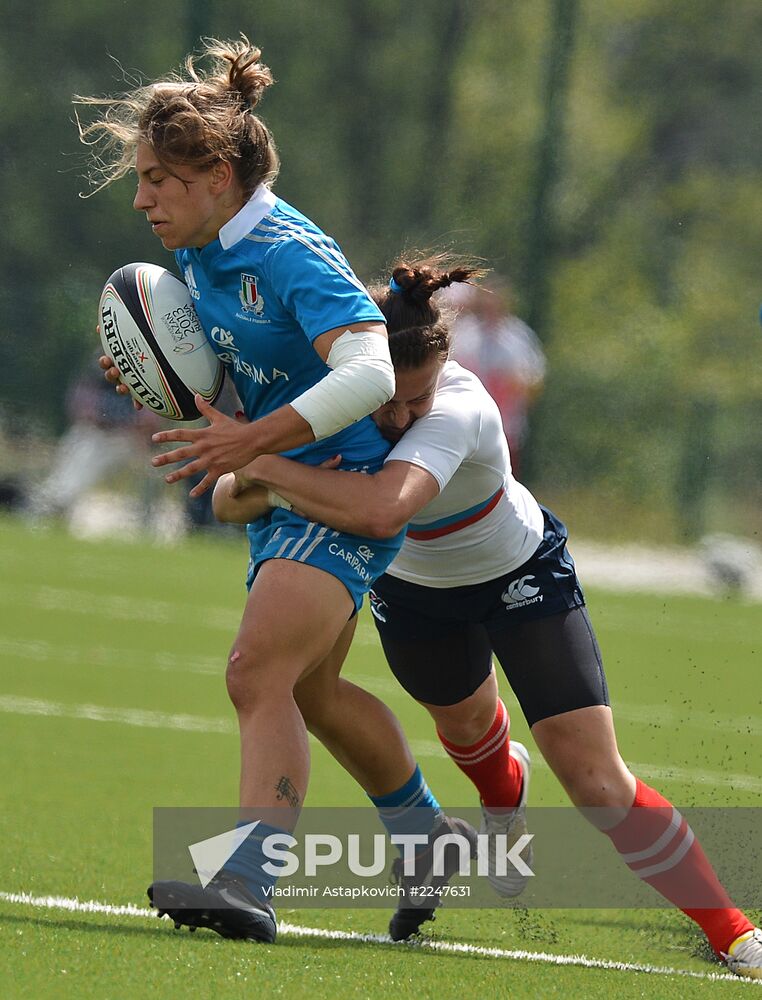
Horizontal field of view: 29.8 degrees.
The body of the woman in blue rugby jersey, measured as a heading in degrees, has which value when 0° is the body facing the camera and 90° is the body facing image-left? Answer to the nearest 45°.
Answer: approximately 45°

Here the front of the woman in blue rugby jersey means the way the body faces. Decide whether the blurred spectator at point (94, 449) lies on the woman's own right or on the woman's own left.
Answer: on the woman's own right

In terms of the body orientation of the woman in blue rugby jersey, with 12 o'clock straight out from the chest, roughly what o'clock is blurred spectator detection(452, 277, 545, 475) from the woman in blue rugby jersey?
The blurred spectator is roughly at 5 o'clock from the woman in blue rugby jersey.
